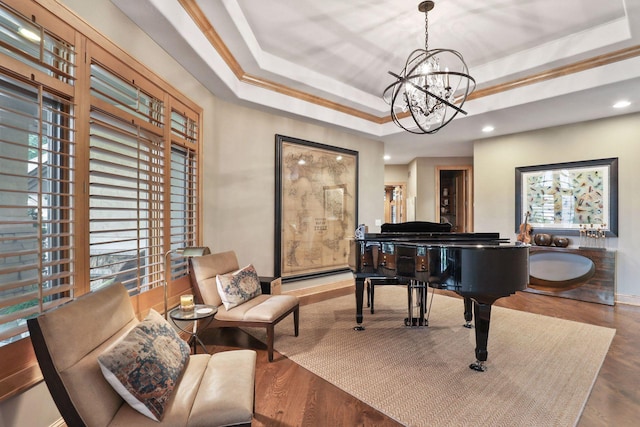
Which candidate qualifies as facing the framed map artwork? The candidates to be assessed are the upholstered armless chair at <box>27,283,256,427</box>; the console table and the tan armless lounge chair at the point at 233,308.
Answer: the console table

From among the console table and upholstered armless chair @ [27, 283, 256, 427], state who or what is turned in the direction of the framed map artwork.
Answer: the console table

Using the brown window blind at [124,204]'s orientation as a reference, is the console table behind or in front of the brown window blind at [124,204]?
in front

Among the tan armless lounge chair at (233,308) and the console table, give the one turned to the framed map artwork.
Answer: the console table

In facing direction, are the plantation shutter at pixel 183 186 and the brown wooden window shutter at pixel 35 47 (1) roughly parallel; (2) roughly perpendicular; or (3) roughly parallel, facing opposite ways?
roughly parallel

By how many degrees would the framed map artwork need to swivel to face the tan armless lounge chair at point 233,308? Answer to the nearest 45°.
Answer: approximately 45° to its right

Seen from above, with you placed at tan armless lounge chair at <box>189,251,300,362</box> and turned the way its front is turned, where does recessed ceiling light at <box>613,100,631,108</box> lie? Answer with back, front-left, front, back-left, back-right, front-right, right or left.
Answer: front-left

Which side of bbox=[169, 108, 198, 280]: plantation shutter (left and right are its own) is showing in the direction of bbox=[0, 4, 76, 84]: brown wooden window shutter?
right

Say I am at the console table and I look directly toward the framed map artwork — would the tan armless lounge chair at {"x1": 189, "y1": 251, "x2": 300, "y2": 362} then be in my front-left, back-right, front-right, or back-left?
front-left

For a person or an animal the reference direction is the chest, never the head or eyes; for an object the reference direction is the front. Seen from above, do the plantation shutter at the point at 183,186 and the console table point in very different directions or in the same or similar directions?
very different directions

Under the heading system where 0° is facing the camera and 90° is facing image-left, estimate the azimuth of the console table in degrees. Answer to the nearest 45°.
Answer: approximately 45°

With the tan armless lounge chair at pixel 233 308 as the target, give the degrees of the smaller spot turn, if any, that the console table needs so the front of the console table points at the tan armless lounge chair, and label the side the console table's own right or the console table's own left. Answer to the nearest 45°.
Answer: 0° — it already faces it

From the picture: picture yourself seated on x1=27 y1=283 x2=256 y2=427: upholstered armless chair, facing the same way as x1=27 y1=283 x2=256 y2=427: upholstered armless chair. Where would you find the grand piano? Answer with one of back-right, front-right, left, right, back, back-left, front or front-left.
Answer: front-left

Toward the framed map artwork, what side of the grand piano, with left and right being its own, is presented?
front

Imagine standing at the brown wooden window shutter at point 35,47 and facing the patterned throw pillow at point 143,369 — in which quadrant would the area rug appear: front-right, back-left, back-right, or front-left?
front-left

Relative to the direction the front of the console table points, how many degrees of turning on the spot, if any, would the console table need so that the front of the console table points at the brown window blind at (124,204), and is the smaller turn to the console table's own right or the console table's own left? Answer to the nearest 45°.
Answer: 0° — it already faces it

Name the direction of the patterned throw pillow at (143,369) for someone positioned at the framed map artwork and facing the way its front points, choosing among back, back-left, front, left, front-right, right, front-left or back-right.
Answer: front-right
